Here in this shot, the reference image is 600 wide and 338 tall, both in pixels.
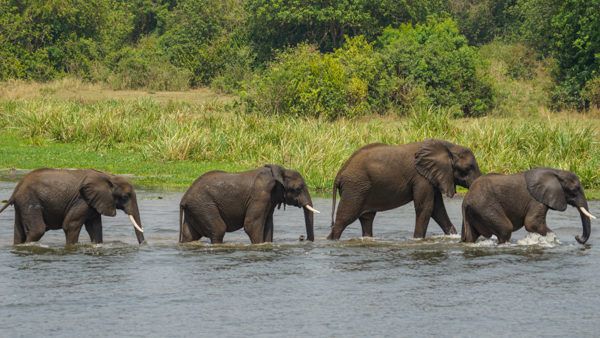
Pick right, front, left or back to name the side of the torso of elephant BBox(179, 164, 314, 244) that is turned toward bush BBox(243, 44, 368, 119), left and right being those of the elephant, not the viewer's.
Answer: left

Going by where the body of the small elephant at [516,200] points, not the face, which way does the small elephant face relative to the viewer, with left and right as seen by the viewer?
facing to the right of the viewer

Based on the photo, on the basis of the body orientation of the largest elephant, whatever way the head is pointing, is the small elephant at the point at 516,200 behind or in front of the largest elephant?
in front

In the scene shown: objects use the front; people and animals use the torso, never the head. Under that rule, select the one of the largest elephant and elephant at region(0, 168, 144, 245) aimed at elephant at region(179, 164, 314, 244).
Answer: elephant at region(0, 168, 144, 245)

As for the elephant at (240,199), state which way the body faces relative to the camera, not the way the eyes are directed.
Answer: to the viewer's right

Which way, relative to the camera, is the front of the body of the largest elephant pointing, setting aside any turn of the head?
to the viewer's right

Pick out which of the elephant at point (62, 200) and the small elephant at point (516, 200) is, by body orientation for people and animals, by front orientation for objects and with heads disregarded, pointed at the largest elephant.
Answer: the elephant

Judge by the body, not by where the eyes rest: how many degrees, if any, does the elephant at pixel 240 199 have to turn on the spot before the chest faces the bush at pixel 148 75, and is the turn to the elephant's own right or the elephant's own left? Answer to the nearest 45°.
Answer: approximately 90° to the elephant's own left

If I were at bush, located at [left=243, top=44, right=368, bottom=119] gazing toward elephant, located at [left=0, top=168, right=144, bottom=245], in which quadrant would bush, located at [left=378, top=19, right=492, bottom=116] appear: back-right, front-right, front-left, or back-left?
back-left

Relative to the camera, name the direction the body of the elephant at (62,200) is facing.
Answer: to the viewer's right

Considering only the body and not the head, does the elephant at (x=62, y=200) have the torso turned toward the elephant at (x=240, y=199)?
yes

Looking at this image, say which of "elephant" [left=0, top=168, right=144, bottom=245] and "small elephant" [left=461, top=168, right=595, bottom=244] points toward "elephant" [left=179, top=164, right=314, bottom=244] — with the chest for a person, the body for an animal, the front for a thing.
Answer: "elephant" [left=0, top=168, right=144, bottom=245]

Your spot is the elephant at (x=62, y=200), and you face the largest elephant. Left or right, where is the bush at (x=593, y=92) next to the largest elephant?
left
